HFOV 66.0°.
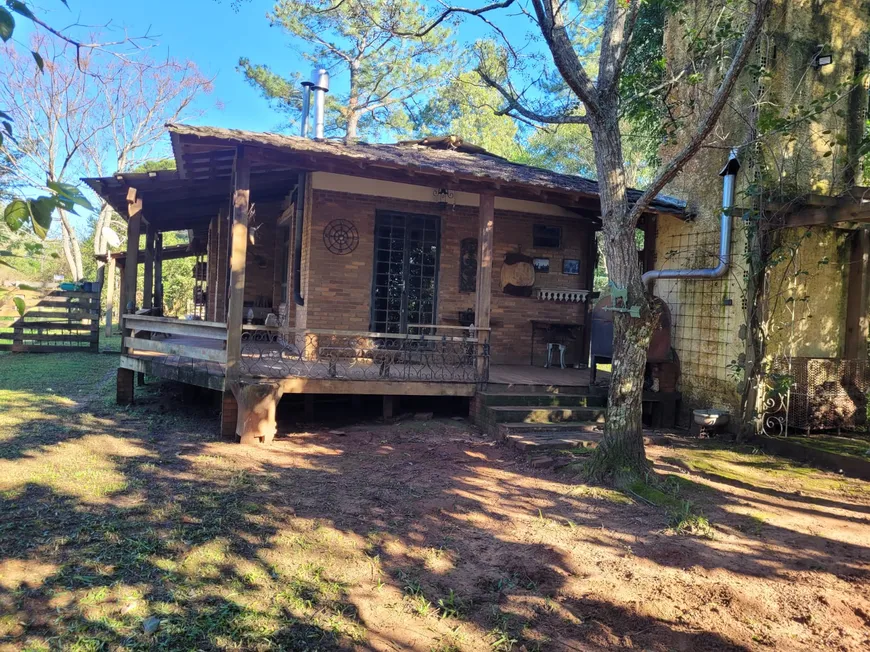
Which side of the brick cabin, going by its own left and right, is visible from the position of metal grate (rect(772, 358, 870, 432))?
left

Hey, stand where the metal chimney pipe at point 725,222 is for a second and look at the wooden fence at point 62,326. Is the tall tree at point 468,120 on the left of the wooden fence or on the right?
right

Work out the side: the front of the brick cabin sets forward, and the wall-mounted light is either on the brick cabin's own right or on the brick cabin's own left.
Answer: on the brick cabin's own left

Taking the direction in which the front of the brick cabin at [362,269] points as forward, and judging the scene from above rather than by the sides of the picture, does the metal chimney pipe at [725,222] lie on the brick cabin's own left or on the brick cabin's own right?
on the brick cabin's own left

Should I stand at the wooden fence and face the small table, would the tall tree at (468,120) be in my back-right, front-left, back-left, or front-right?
front-left

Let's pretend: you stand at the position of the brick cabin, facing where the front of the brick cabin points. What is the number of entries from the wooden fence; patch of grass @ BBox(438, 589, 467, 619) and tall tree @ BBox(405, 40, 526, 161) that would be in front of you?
1

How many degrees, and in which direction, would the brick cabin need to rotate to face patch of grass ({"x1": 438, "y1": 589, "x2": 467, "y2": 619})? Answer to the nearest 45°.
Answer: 0° — it already faces it

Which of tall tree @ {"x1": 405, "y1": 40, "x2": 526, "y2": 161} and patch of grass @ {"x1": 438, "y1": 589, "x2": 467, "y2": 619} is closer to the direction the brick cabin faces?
the patch of grass

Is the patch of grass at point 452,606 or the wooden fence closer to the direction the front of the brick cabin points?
the patch of grass

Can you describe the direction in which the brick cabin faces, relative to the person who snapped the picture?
facing the viewer

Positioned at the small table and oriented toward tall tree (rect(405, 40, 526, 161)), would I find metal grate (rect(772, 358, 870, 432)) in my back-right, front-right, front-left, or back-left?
back-right

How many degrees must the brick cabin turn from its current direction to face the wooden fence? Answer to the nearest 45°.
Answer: approximately 135° to its right
